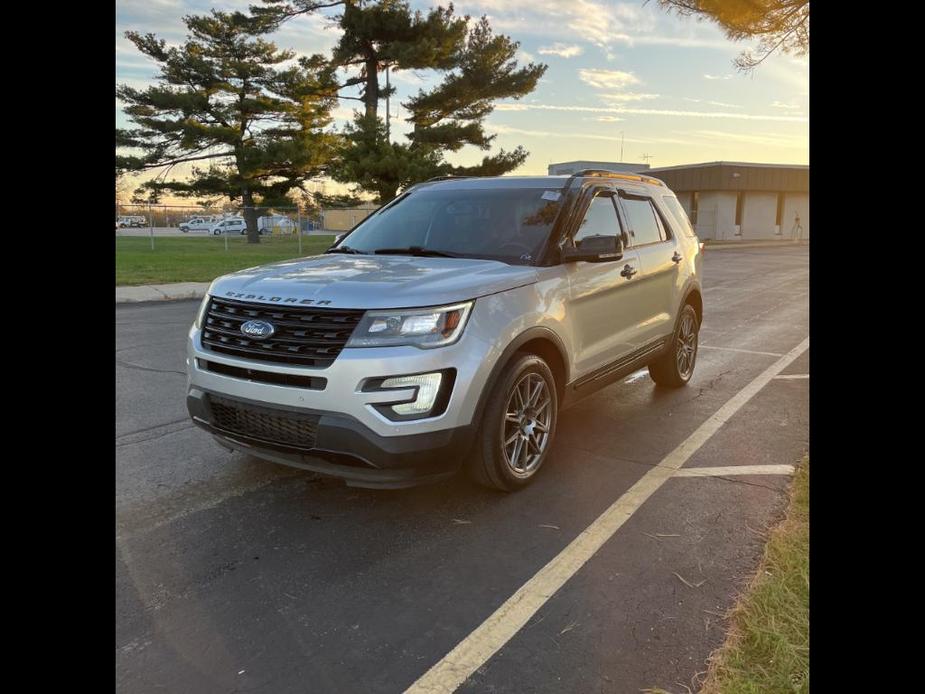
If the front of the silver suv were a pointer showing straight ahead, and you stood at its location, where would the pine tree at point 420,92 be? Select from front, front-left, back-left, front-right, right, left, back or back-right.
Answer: back-right

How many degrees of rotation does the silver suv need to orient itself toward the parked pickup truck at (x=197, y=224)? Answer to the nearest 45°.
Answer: approximately 135° to its right

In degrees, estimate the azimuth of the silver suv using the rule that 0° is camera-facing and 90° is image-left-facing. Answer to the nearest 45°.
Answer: approximately 45°

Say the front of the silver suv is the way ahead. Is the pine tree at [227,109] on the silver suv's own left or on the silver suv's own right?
on the silver suv's own right
